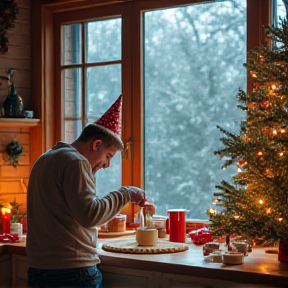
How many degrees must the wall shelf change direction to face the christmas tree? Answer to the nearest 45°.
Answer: approximately 45° to its left

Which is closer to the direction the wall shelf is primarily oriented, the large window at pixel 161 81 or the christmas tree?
the christmas tree

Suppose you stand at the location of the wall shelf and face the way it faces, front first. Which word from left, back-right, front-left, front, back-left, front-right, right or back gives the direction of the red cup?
front-left

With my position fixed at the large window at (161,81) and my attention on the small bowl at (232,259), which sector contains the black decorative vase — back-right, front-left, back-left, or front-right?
back-right

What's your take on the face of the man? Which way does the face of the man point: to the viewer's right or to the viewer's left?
to the viewer's right

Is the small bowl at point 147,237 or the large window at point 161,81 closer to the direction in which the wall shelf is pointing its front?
the small bowl

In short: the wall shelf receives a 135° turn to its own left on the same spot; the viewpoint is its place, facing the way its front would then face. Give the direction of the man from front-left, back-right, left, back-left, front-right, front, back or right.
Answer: back-right
